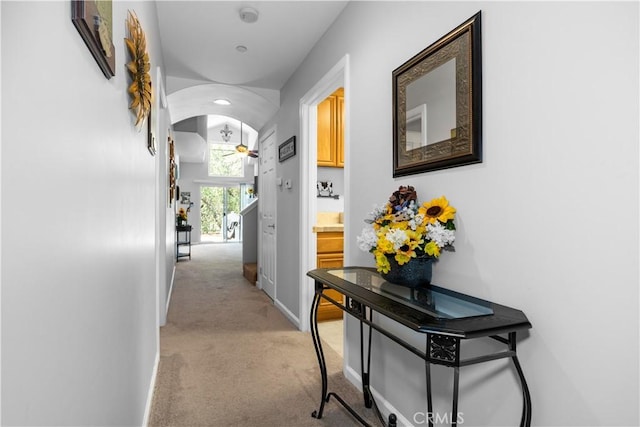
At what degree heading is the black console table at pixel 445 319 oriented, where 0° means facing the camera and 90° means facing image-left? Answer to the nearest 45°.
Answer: approximately 45°

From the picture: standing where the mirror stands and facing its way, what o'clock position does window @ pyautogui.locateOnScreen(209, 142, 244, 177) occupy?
The window is roughly at 3 o'clock from the mirror.

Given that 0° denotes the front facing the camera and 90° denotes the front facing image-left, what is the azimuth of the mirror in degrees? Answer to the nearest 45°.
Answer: approximately 45°
